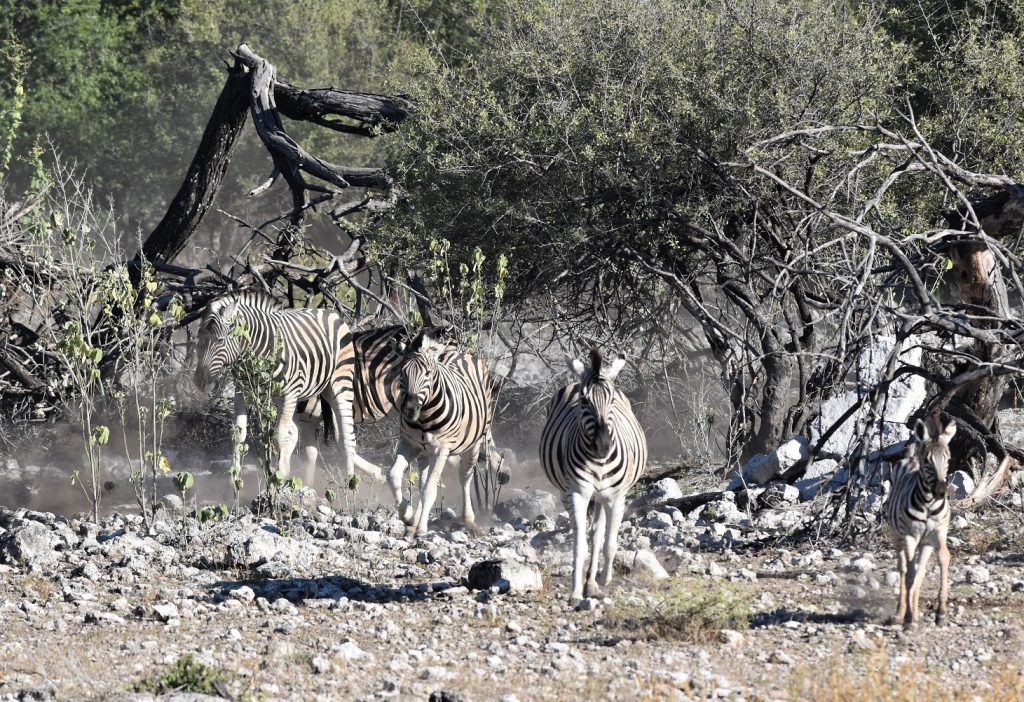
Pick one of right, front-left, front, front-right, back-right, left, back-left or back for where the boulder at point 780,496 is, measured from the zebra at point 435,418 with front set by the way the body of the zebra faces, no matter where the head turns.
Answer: back-left

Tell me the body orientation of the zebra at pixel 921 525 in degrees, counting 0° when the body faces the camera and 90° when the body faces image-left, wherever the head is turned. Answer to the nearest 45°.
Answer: approximately 0°

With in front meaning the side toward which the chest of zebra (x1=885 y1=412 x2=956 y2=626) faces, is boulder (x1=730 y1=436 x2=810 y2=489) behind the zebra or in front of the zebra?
behind

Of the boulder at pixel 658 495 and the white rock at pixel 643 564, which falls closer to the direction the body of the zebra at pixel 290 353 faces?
the white rock

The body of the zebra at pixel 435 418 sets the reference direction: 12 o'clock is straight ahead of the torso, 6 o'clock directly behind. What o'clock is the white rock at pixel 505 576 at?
The white rock is roughly at 10 o'clock from the zebra.

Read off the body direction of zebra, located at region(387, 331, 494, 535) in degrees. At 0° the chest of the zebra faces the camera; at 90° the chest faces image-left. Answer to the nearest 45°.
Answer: approximately 45°

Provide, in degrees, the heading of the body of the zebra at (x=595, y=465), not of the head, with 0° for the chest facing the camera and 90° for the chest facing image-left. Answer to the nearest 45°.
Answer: approximately 0°

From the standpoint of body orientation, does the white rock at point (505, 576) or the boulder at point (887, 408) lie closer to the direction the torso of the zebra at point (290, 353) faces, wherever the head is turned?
the white rock

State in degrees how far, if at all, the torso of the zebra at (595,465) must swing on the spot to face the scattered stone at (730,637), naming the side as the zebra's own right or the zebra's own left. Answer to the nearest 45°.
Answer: approximately 45° to the zebra's own left
